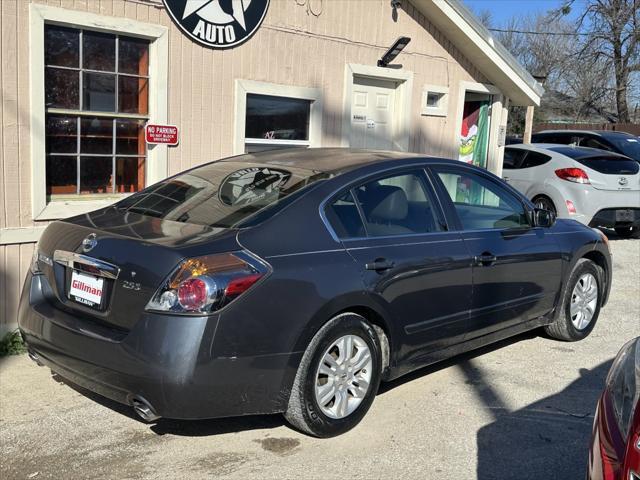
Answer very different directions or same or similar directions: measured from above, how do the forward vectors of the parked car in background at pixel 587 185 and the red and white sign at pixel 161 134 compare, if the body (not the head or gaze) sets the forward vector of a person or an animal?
very different directions

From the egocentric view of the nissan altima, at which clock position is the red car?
The red car is roughly at 3 o'clock from the nissan altima.

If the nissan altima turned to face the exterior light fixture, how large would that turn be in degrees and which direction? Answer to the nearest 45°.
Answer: approximately 45° to its left

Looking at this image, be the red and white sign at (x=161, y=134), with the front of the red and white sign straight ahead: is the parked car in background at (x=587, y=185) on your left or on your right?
on your left

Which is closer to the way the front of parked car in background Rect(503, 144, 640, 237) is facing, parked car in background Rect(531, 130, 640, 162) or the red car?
the parked car in background

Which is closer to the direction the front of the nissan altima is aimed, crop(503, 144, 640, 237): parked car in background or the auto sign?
the parked car in background

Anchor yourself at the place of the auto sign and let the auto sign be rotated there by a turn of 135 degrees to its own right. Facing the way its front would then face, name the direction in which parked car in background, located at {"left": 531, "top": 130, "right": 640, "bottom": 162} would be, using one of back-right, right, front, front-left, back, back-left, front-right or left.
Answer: right

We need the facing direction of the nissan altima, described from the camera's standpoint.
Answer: facing away from the viewer and to the right of the viewer

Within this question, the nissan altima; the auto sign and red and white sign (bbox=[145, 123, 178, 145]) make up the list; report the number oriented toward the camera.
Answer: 2

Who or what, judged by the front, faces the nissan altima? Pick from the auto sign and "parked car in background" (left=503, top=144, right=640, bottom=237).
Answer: the auto sign

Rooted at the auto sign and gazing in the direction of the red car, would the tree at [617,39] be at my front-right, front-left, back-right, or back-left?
back-left

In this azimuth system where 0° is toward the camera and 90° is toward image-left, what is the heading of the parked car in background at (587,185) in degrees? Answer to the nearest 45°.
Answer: approximately 135°
